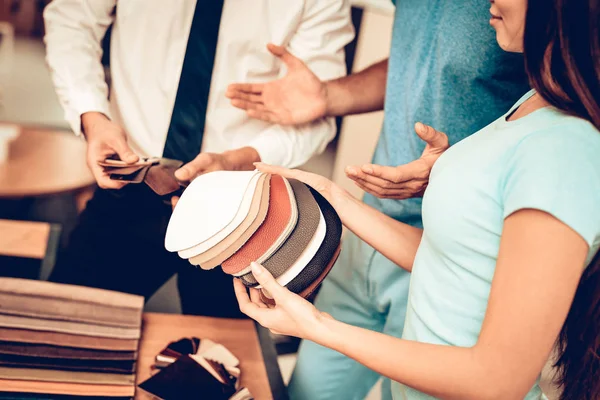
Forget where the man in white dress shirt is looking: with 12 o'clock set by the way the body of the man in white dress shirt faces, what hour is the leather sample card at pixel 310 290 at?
The leather sample card is roughly at 11 o'clock from the man in white dress shirt.

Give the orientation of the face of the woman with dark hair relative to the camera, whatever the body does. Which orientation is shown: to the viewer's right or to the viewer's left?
to the viewer's left

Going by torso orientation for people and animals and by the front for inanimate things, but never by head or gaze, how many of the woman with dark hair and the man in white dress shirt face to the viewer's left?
1

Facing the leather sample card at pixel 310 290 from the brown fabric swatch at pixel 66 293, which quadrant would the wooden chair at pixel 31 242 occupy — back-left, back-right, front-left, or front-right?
back-left

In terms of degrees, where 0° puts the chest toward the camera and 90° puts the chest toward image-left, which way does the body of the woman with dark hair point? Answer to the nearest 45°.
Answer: approximately 90°

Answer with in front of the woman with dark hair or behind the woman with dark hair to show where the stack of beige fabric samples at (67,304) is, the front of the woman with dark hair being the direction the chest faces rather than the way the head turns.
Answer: in front

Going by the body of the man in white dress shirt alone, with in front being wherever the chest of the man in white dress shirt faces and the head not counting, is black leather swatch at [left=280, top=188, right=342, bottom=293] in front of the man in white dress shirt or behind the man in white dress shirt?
in front
